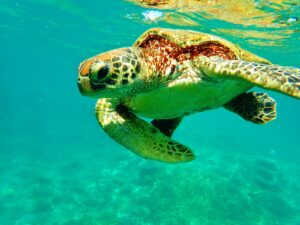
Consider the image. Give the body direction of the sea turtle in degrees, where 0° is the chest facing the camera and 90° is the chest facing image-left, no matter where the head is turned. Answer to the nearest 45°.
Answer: approximately 45°
